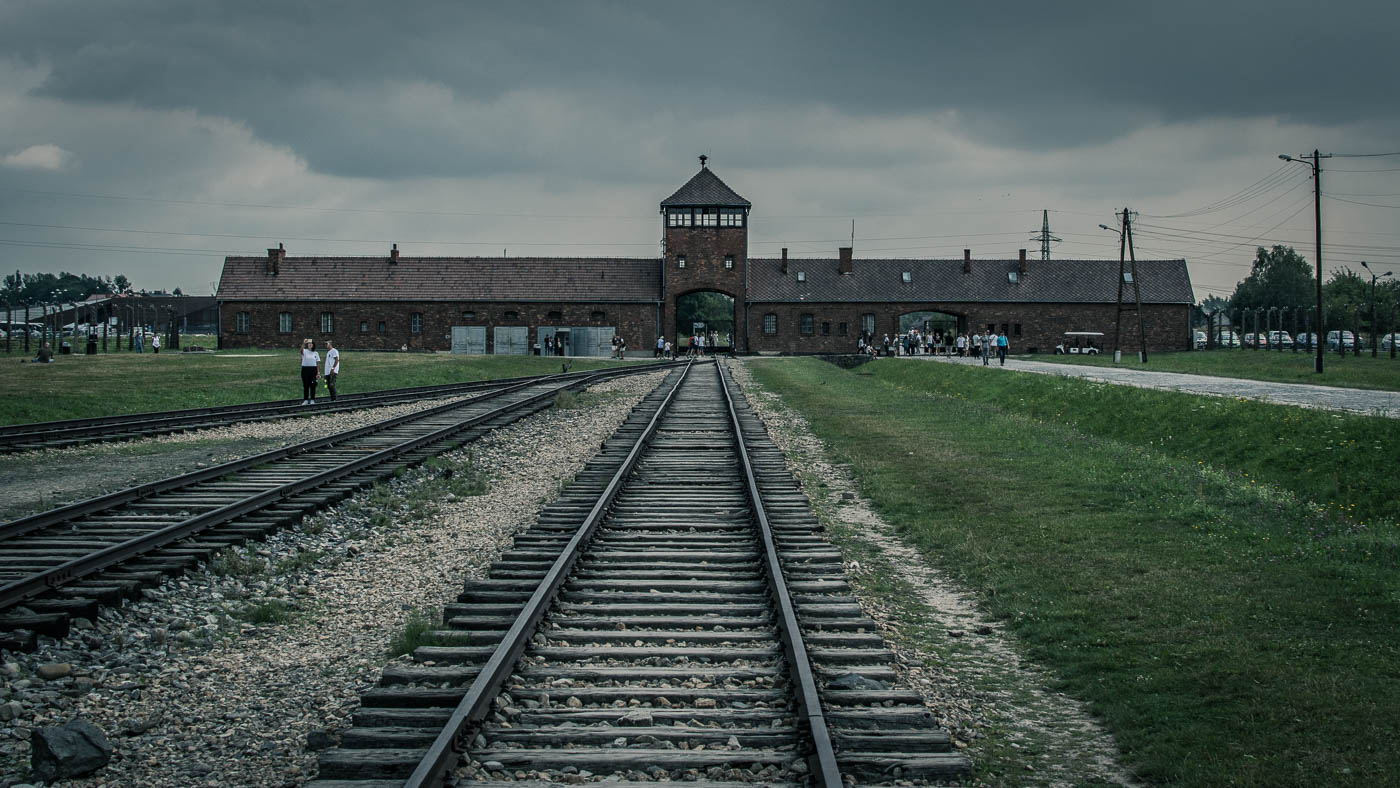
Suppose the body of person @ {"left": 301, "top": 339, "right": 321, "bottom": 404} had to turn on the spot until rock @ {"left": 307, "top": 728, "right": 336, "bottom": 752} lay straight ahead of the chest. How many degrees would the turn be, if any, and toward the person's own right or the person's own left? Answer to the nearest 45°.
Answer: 0° — they already face it

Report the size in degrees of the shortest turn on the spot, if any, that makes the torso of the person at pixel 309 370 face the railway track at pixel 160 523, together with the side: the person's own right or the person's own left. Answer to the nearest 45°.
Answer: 0° — they already face it

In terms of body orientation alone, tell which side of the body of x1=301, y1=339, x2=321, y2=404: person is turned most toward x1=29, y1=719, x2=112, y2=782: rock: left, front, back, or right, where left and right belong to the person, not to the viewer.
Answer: front

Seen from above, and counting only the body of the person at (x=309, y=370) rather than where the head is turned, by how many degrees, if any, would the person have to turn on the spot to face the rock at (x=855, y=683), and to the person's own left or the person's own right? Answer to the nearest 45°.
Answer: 0° — they already face it

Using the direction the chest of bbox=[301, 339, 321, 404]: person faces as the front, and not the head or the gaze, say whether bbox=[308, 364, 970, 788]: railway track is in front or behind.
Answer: in front

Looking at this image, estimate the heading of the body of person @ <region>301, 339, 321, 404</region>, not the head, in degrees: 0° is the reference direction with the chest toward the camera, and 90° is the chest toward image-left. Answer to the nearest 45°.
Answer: approximately 0°

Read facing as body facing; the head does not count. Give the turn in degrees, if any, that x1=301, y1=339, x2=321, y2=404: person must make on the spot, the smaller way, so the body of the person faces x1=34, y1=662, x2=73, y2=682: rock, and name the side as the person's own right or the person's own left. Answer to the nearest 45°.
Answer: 0° — they already face it

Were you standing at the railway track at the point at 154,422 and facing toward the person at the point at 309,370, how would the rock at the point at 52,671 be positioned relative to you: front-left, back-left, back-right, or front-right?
back-right
